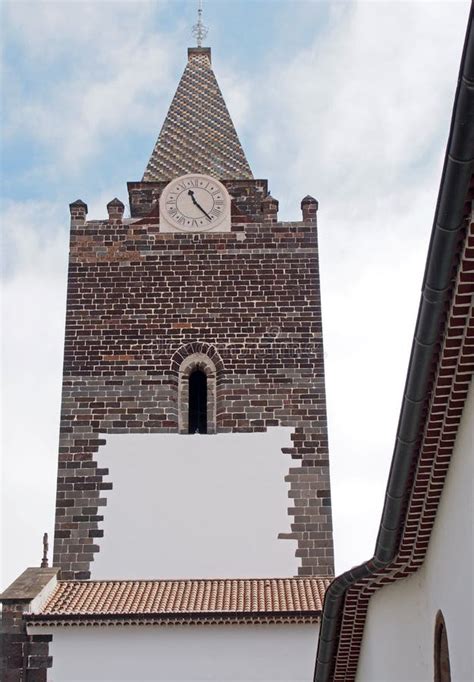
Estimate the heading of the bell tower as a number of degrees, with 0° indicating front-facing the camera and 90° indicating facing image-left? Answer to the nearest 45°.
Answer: approximately 0°

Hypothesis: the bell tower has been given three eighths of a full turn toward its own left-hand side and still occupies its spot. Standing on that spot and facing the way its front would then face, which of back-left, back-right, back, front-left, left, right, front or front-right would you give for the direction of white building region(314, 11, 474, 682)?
back-right
